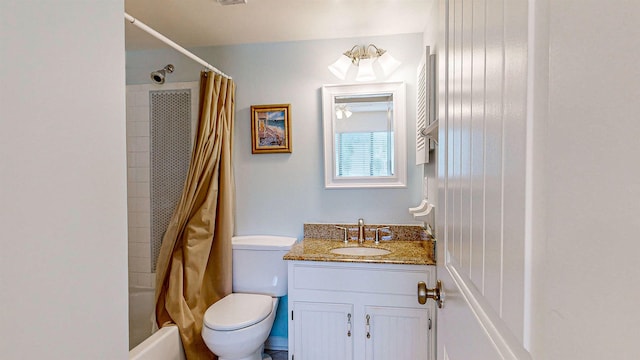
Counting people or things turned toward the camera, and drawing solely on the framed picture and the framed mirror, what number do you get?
2

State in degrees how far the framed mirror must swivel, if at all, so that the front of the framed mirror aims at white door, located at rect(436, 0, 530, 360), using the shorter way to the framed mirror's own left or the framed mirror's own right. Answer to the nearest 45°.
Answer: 0° — it already faces it

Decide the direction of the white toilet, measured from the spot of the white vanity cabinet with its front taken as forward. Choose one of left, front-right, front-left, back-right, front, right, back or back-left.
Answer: right

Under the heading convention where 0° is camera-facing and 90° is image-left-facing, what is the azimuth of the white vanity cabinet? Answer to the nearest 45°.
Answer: approximately 0°

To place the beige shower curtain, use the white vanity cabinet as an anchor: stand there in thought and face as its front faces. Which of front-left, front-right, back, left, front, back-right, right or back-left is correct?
right

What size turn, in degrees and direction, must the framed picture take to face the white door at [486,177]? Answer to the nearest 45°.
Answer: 0° — it already faces it
